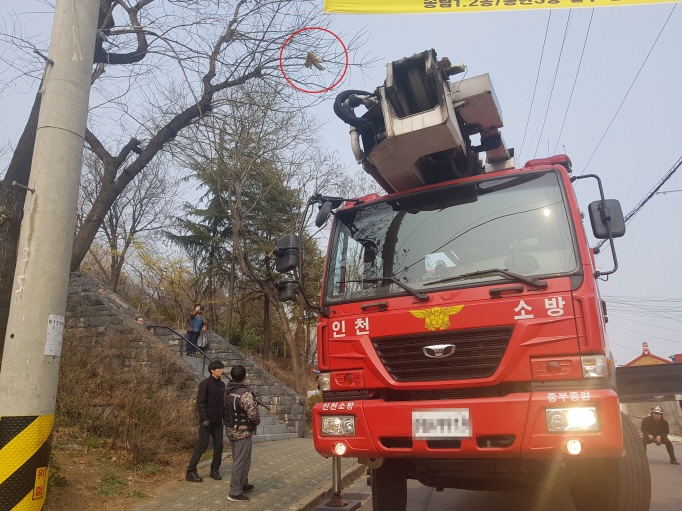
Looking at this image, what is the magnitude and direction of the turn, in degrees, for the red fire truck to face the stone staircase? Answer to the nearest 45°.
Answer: approximately 135° to its right

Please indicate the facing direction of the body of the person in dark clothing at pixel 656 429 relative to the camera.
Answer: toward the camera

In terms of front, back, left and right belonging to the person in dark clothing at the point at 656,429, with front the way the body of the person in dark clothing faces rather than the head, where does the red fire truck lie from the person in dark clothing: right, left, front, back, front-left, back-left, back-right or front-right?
front

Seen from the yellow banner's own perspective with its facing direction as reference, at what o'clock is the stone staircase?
The stone staircase is roughly at 4 o'clock from the yellow banner.

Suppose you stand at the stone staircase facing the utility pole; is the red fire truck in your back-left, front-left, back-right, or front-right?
front-left

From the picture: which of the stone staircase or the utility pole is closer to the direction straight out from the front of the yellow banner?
the utility pole

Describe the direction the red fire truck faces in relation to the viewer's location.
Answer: facing the viewer

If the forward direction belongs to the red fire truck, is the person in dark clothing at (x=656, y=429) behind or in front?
behind

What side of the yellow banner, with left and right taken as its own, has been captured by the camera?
front

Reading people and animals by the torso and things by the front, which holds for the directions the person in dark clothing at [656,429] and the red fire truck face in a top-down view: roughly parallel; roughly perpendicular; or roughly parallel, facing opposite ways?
roughly parallel
